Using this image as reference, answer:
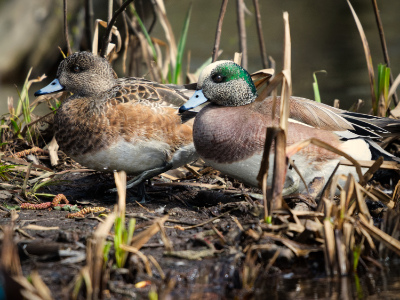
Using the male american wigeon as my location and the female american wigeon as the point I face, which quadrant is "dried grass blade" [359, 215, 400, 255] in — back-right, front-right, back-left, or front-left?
back-left

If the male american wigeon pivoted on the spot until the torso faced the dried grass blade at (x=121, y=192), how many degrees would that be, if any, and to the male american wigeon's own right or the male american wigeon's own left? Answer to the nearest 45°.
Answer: approximately 45° to the male american wigeon's own left

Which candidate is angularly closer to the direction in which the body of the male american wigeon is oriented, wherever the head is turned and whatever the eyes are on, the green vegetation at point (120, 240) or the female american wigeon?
the female american wigeon

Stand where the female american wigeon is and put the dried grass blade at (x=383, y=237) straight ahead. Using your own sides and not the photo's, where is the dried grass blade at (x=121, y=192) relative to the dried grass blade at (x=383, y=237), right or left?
right

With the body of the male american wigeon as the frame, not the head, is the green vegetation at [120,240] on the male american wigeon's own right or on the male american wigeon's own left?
on the male american wigeon's own left

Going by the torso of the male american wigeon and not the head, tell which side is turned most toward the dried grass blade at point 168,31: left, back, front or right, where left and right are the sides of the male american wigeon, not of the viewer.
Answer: right

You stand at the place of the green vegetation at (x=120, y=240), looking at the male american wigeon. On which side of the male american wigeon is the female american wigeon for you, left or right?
left

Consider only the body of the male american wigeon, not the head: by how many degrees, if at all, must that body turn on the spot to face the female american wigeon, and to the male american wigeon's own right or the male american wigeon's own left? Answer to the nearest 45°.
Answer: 0° — it already faces it

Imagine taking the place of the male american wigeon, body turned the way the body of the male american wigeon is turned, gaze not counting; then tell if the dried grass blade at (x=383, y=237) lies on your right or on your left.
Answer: on your left

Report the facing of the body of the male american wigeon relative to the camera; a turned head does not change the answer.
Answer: to the viewer's left
